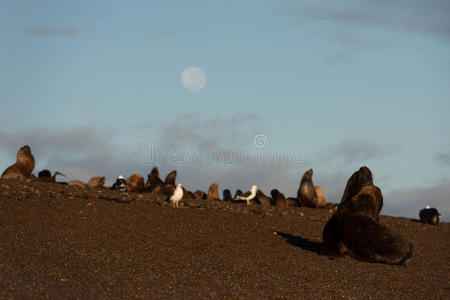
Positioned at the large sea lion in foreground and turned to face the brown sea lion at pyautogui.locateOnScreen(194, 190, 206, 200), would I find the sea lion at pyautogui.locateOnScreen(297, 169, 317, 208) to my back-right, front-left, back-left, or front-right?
front-right
